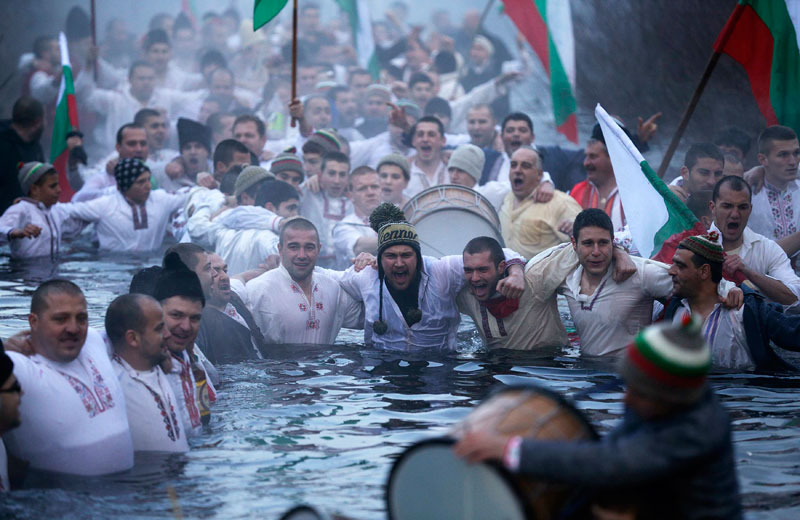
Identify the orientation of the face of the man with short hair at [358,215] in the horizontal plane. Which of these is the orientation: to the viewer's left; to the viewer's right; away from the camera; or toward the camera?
toward the camera

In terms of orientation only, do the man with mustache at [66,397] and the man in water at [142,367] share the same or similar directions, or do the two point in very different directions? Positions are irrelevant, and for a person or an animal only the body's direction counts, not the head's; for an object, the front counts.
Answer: same or similar directions

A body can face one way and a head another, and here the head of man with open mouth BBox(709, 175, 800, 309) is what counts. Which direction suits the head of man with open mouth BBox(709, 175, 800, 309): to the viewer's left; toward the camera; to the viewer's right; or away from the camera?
toward the camera

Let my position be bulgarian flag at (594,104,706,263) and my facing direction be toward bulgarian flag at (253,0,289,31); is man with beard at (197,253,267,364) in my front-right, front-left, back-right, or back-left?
front-left

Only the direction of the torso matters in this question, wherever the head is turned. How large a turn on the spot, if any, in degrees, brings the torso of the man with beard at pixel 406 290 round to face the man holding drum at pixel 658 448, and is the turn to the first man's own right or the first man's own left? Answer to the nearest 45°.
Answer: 0° — they already face them

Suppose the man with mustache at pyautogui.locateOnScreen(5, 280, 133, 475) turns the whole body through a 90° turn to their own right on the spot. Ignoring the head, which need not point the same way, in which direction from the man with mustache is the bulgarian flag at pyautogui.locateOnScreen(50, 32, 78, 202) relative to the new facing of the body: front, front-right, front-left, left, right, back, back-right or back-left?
back-right

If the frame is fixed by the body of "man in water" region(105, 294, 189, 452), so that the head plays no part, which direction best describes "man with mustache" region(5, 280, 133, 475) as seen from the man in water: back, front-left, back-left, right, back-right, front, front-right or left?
right

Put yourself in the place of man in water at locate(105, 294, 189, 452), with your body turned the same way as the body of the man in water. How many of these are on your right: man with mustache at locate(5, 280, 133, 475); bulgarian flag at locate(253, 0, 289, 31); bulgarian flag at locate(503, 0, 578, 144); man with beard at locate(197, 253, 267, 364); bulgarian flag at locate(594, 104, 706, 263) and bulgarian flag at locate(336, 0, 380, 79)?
1

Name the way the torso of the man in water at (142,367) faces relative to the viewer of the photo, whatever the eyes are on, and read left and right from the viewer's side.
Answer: facing the viewer and to the right of the viewer

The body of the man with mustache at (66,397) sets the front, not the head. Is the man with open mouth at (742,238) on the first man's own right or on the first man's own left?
on the first man's own left

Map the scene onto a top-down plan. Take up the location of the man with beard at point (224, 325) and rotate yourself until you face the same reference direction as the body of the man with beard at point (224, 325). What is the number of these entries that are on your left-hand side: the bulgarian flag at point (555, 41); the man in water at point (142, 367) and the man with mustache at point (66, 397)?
1

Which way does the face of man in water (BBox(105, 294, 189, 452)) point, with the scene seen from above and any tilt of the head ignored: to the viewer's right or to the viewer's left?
to the viewer's right

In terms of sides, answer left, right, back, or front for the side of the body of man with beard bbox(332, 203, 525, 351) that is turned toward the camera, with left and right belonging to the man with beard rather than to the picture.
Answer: front

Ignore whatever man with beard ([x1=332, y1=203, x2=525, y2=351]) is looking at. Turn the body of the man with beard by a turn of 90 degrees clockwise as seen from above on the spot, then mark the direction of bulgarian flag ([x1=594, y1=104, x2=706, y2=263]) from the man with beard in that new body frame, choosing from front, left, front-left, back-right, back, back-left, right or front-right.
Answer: back

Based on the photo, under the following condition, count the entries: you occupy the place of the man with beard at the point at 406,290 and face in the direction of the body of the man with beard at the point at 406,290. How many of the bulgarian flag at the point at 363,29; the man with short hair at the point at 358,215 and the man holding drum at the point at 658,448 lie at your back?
2
